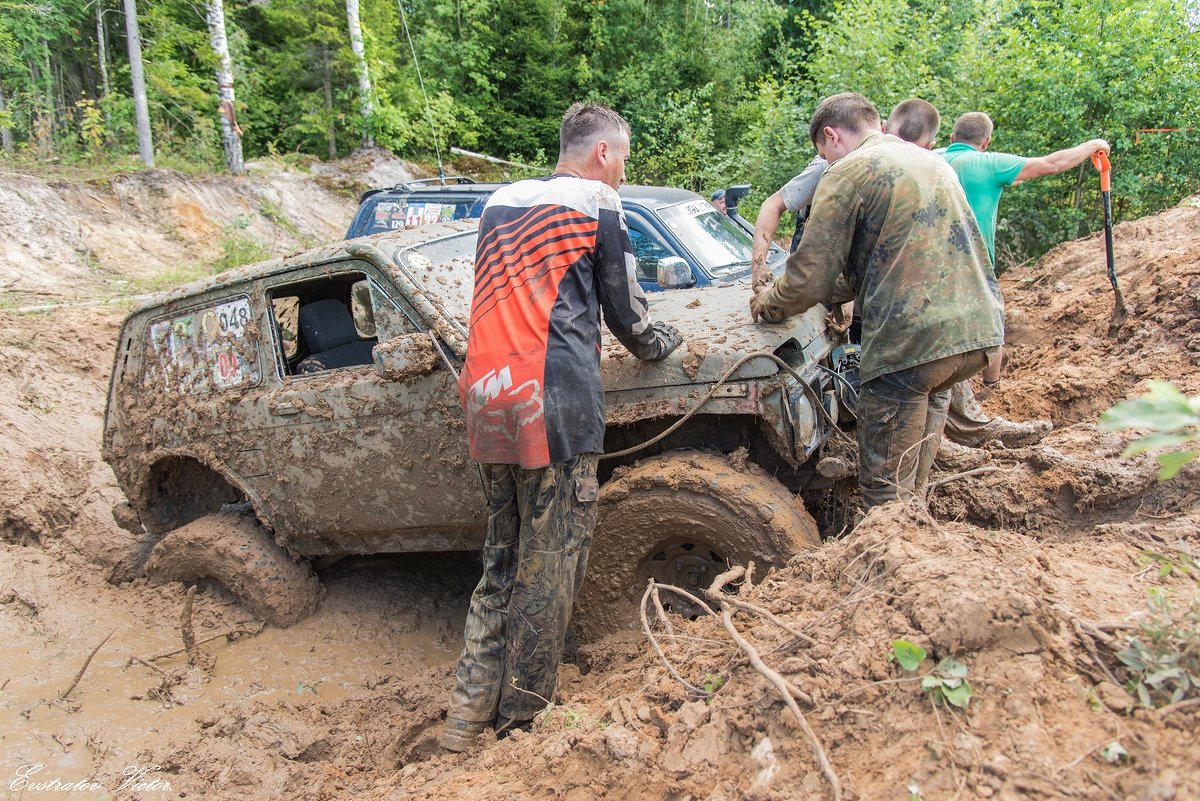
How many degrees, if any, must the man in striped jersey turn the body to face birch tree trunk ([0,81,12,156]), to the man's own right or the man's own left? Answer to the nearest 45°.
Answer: approximately 90° to the man's own left

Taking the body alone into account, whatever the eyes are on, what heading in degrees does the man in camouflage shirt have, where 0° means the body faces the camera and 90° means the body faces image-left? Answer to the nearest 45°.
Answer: approximately 135°

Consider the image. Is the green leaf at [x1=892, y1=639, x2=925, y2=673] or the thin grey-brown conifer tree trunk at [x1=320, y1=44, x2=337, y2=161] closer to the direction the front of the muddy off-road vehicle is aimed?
the green leaf

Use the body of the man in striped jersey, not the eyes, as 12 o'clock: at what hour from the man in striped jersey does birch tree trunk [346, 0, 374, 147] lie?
The birch tree trunk is roughly at 10 o'clock from the man in striped jersey.

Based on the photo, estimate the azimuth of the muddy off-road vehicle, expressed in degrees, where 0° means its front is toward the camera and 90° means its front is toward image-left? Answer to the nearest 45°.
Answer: approximately 315°

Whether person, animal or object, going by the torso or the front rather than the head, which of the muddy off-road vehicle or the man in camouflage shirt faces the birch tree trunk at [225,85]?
the man in camouflage shirt

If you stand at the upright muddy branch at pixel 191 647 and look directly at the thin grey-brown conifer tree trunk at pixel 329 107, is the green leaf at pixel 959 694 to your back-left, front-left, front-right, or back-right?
back-right

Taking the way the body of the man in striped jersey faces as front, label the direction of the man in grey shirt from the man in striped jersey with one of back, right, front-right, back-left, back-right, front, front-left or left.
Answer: front

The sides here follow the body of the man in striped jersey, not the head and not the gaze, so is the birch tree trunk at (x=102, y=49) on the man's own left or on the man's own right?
on the man's own left

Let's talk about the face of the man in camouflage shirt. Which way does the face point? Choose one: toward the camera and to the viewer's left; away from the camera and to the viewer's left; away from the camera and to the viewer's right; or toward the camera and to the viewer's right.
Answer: away from the camera and to the viewer's left

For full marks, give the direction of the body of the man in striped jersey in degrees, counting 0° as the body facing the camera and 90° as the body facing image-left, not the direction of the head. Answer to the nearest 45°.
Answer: approximately 225°

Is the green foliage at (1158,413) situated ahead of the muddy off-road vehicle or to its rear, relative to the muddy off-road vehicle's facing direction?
ahead

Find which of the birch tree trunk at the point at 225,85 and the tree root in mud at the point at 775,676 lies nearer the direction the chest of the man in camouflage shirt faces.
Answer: the birch tree trunk

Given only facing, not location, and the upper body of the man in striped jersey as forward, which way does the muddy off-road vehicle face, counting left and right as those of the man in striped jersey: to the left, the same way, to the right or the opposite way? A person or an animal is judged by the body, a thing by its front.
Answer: to the right
